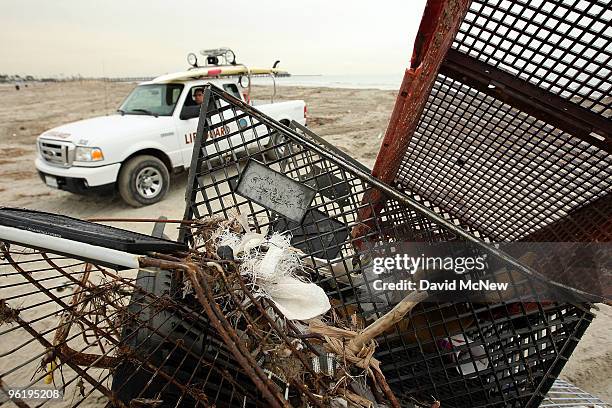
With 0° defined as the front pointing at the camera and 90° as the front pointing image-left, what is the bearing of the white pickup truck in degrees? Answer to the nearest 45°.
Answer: approximately 45°
